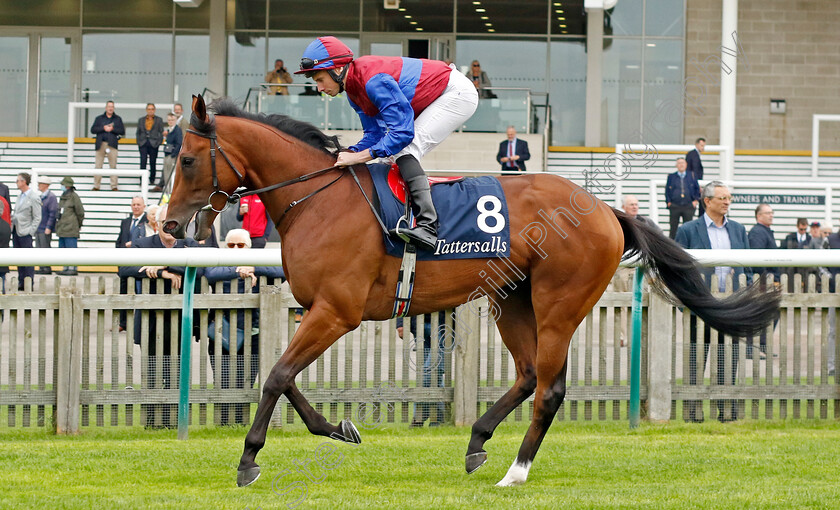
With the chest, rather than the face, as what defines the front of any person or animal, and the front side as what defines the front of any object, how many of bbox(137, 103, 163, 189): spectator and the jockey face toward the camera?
1

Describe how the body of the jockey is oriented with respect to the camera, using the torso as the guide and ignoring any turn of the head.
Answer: to the viewer's left

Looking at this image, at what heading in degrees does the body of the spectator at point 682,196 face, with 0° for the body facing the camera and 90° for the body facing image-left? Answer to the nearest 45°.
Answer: approximately 0°

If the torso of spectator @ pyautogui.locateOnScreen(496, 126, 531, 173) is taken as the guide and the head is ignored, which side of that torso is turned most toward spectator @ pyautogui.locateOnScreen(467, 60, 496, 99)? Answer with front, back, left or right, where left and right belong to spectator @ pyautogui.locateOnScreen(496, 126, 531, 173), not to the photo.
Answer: back

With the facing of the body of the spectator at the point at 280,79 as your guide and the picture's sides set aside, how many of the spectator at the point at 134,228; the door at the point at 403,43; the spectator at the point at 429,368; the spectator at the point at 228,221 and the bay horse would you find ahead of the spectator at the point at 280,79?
4

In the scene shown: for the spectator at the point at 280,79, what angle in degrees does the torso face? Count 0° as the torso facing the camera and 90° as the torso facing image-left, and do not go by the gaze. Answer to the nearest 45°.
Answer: approximately 0°
